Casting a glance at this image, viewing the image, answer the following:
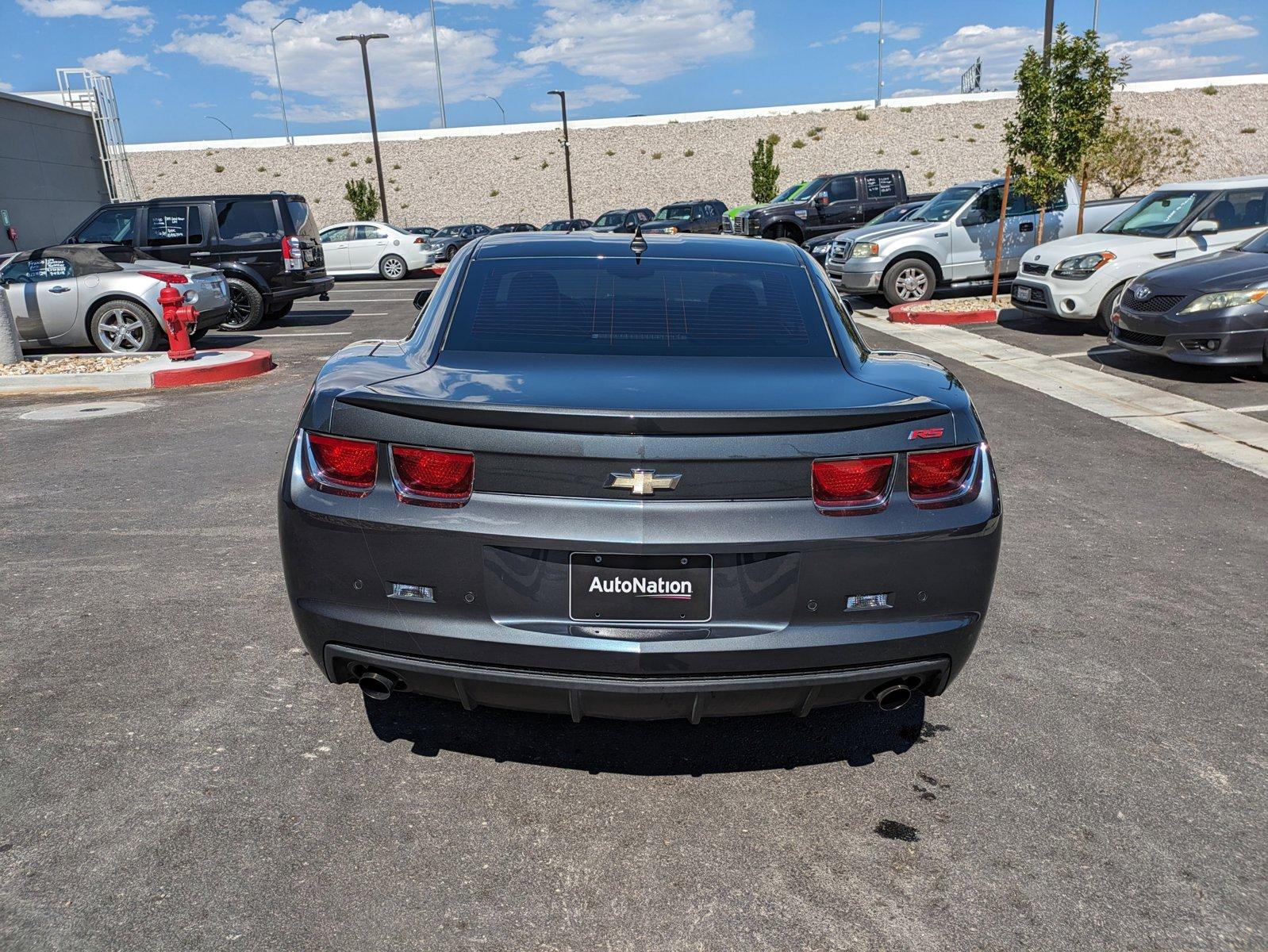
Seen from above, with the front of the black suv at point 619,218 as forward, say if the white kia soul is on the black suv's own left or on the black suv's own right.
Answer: on the black suv's own left

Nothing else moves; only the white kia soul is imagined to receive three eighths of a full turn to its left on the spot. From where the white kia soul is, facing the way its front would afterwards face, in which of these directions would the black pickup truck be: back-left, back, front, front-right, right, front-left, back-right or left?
back-left

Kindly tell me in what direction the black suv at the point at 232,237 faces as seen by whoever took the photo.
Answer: facing away from the viewer and to the left of the viewer

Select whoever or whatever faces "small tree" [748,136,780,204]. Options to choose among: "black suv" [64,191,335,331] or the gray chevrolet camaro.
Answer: the gray chevrolet camaro

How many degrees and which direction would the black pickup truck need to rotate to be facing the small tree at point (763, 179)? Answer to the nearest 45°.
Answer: approximately 135° to its right

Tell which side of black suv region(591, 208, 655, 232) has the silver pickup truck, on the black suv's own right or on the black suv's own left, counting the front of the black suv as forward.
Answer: on the black suv's own left

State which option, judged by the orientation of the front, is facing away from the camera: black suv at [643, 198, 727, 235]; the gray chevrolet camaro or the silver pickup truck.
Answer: the gray chevrolet camaro

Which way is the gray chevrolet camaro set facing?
away from the camera

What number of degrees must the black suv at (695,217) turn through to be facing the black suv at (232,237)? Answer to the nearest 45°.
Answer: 0° — it already faces it

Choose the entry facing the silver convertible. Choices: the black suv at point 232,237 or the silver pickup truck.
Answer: the silver pickup truck

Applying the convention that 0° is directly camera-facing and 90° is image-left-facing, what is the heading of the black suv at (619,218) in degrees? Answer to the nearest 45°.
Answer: approximately 45°

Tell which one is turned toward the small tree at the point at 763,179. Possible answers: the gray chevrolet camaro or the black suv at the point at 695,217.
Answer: the gray chevrolet camaro

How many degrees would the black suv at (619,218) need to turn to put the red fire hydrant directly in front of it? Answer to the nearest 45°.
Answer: approximately 45° to its left

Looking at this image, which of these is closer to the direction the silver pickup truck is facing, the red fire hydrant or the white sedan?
the red fire hydrant
